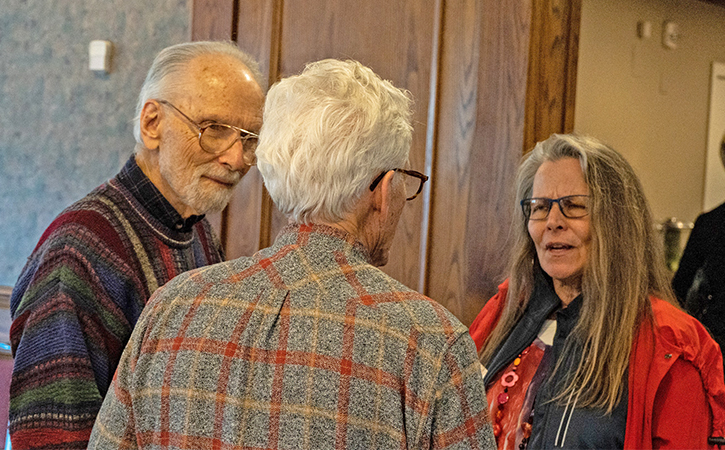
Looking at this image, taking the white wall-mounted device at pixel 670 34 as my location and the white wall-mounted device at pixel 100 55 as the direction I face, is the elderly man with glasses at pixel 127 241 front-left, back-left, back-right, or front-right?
front-left

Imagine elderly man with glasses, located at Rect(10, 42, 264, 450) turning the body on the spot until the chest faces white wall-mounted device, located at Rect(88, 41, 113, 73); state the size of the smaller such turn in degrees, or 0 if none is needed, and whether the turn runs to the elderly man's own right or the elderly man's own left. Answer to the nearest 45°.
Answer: approximately 135° to the elderly man's own left

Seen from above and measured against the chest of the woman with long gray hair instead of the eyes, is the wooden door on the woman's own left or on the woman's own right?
on the woman's own right

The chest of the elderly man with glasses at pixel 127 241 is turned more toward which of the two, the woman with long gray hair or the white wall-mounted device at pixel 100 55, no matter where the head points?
the woman with long gray hair

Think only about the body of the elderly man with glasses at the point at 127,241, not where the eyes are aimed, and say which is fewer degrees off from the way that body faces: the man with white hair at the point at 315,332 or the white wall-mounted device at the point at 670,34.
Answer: the man with white hair

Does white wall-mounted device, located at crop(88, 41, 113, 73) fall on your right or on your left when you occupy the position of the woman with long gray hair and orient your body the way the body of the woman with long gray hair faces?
on your right

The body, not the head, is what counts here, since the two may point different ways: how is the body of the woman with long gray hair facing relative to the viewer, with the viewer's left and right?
facing the viewer and to the left of the viewer

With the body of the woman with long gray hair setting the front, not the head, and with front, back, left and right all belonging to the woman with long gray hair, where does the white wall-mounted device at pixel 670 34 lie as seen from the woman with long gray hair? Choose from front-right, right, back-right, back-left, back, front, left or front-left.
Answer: back-right

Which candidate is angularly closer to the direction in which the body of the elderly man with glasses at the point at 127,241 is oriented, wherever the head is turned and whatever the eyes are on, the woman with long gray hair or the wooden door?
the woman with long gray hair

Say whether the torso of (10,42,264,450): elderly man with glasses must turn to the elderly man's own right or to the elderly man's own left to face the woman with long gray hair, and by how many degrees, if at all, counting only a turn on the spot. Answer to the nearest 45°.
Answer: approximately 45° to the elderly man's own left

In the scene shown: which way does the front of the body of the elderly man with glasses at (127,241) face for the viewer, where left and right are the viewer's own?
facing the viewer and to the right of the viewer

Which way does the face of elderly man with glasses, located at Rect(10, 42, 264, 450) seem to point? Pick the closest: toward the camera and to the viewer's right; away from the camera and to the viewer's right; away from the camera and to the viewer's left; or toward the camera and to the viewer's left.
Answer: toward the camera and to the viewer's right

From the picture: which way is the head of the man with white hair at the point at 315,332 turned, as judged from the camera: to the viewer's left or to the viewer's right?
to the viewer's right

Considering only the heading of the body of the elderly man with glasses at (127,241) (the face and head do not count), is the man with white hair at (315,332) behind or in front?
in front

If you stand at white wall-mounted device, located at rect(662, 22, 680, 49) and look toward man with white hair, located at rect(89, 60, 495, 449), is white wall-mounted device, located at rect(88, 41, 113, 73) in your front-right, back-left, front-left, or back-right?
front-right

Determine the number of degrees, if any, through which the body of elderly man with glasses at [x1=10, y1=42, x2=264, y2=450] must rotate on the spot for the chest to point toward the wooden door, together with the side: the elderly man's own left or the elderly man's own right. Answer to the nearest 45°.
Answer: approximately 90° to the elderly man's own left
